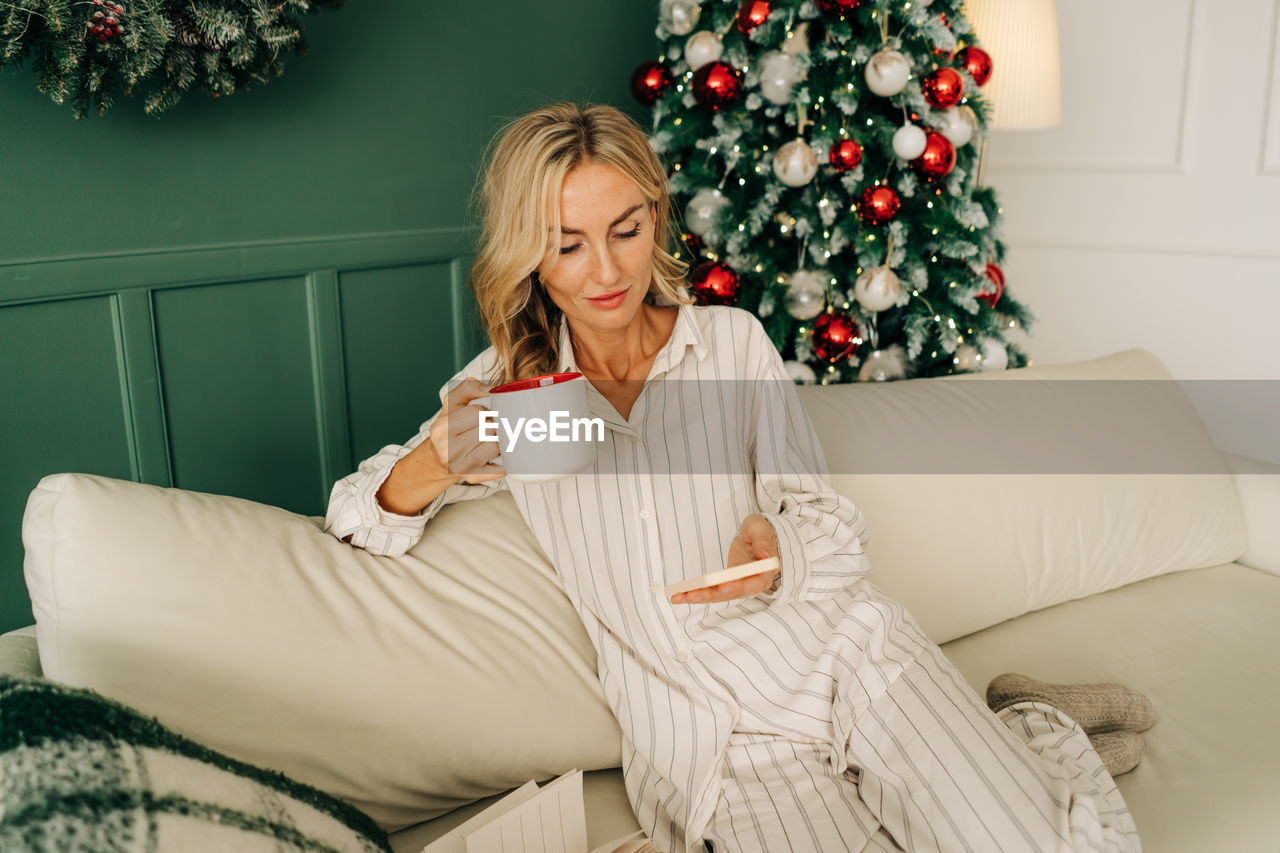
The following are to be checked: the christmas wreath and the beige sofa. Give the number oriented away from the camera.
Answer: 0

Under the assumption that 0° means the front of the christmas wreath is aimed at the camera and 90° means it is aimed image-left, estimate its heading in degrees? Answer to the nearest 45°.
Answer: approximately 0°

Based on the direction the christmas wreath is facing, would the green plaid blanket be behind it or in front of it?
in front

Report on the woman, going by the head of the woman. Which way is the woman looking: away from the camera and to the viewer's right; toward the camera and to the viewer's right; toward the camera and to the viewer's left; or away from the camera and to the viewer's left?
toward the camera and to the viewer's right

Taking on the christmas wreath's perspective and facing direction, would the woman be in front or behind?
in front

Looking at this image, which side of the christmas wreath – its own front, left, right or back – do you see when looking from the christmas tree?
left

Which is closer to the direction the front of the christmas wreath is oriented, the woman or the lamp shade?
the woman

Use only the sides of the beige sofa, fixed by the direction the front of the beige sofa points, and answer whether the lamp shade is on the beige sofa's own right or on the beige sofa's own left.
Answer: on the beige sofa's own left
